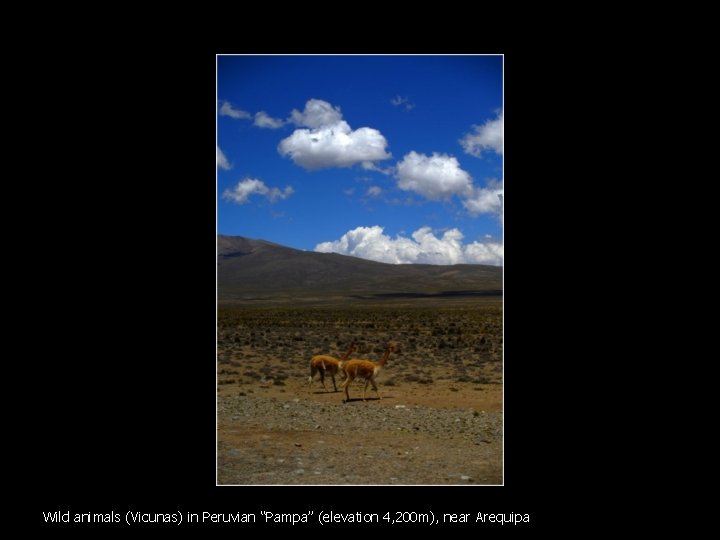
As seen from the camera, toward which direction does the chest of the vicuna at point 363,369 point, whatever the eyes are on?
to the viewer's right
